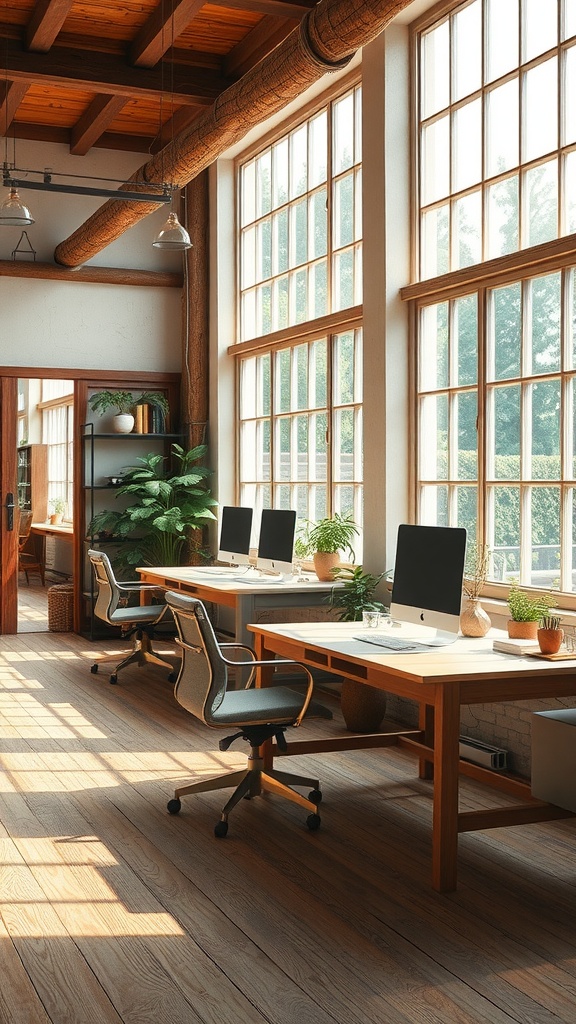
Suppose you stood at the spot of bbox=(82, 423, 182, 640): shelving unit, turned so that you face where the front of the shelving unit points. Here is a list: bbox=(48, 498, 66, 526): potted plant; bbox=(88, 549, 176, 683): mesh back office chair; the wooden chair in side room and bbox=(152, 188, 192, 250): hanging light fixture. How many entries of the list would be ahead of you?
2

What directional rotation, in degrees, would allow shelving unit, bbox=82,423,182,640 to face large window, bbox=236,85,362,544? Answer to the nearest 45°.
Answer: approximately 45° to its left

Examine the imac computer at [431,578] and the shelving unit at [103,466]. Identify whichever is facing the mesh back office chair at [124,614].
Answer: the shelving unit

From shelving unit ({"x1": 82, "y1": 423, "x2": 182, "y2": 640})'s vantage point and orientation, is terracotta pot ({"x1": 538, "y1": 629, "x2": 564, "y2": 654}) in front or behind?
in front

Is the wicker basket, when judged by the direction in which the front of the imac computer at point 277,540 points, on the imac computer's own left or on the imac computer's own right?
on the imac computer's own right

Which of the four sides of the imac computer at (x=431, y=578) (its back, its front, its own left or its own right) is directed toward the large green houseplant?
right

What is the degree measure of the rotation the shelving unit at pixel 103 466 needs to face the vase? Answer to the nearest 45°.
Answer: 0° — it already faces it

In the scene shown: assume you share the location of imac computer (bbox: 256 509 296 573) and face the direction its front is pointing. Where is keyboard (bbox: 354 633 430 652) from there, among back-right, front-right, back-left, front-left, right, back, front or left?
front-left

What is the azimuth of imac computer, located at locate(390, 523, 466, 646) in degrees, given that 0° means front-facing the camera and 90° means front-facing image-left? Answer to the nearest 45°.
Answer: approximately 45°

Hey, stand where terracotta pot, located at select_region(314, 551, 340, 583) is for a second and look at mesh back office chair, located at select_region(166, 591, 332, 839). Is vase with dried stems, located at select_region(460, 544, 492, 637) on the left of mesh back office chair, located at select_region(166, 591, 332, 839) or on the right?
left

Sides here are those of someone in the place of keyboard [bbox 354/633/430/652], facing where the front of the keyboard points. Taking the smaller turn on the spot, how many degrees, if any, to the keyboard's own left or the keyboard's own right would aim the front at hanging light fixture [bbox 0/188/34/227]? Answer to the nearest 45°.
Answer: approximately 90° to the keyboard's own right

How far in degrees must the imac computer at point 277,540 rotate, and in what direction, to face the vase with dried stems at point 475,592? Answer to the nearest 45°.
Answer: approximately 90° to its left
